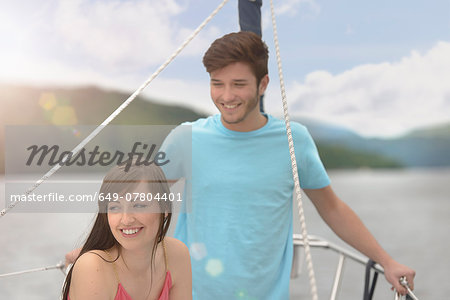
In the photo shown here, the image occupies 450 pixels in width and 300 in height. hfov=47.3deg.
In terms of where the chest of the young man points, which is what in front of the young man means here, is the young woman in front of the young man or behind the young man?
in front

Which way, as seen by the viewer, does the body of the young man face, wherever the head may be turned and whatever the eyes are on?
toward the camera

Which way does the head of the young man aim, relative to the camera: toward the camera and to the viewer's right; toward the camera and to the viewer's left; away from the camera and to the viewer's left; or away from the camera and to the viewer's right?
toward the camera and to the viewer's left
